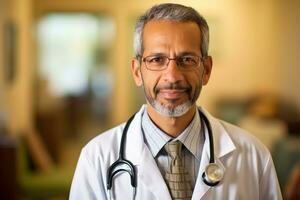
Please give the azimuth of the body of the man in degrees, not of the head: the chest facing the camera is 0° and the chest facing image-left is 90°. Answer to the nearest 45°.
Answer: approximately 0°
